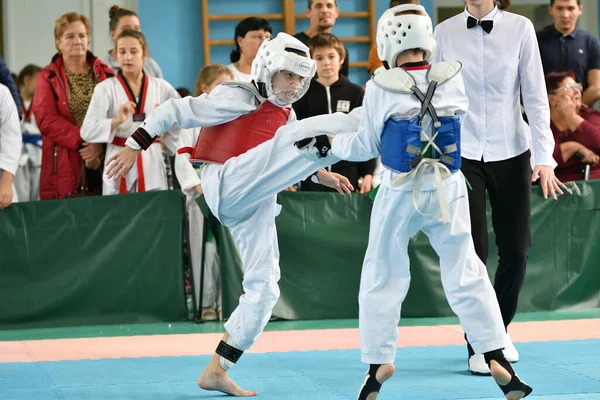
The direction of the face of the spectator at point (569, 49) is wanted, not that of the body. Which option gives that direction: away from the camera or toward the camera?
toward the camera

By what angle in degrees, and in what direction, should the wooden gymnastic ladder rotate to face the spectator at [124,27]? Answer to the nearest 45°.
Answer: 0° — it already faces them

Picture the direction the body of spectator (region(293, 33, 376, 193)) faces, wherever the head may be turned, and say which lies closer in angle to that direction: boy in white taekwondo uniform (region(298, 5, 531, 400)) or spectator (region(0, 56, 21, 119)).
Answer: the boy in white taekwondo uniform

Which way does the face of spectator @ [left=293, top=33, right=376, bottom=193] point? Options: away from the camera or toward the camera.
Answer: toward the camera

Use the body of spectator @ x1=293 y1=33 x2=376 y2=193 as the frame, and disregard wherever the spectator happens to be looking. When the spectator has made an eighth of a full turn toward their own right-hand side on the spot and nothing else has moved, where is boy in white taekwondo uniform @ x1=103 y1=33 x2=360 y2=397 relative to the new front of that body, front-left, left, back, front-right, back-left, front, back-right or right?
front-left

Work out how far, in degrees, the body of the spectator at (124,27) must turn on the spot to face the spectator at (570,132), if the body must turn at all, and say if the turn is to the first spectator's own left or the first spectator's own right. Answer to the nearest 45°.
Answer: approximately 45° to the first spectator's own left

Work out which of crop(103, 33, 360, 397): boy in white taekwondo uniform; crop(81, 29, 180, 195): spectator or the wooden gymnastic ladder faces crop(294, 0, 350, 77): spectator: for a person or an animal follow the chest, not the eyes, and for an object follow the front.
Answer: the wooden gymnastic ladder

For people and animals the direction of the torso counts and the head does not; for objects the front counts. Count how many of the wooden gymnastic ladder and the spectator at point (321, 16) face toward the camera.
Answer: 2

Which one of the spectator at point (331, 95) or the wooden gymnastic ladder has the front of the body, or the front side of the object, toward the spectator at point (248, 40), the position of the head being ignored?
the wooden gymnastic ladder

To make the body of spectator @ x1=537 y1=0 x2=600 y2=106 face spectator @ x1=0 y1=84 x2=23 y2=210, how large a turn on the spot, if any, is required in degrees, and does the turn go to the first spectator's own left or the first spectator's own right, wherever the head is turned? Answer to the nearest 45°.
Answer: approximately 45° to the first spectator's own right

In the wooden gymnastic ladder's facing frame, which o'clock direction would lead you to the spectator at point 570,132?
The spectator is roughly at 11 o'clock from the wooden gymnastic ladder.

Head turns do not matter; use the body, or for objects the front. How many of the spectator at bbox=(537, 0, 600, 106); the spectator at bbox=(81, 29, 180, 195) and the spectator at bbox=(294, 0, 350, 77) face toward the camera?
3

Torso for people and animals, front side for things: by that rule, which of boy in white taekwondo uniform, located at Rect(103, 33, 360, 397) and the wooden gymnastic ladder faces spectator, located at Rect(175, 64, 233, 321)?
the wooden gymnastic ladder

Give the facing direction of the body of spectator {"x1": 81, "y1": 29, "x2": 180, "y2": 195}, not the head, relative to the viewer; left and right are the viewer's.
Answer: facing the viewer
